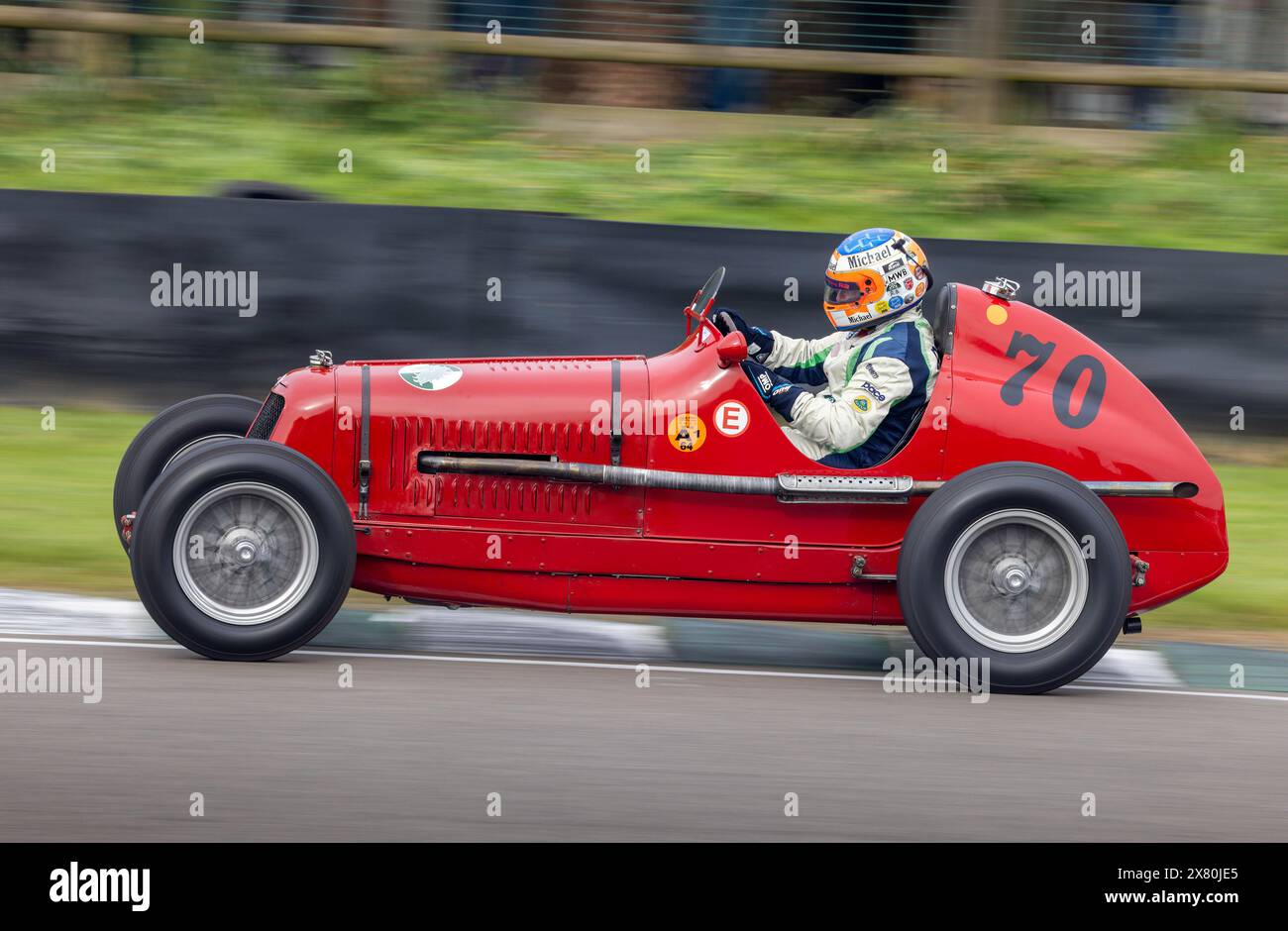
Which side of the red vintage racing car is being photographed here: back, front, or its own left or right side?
left
